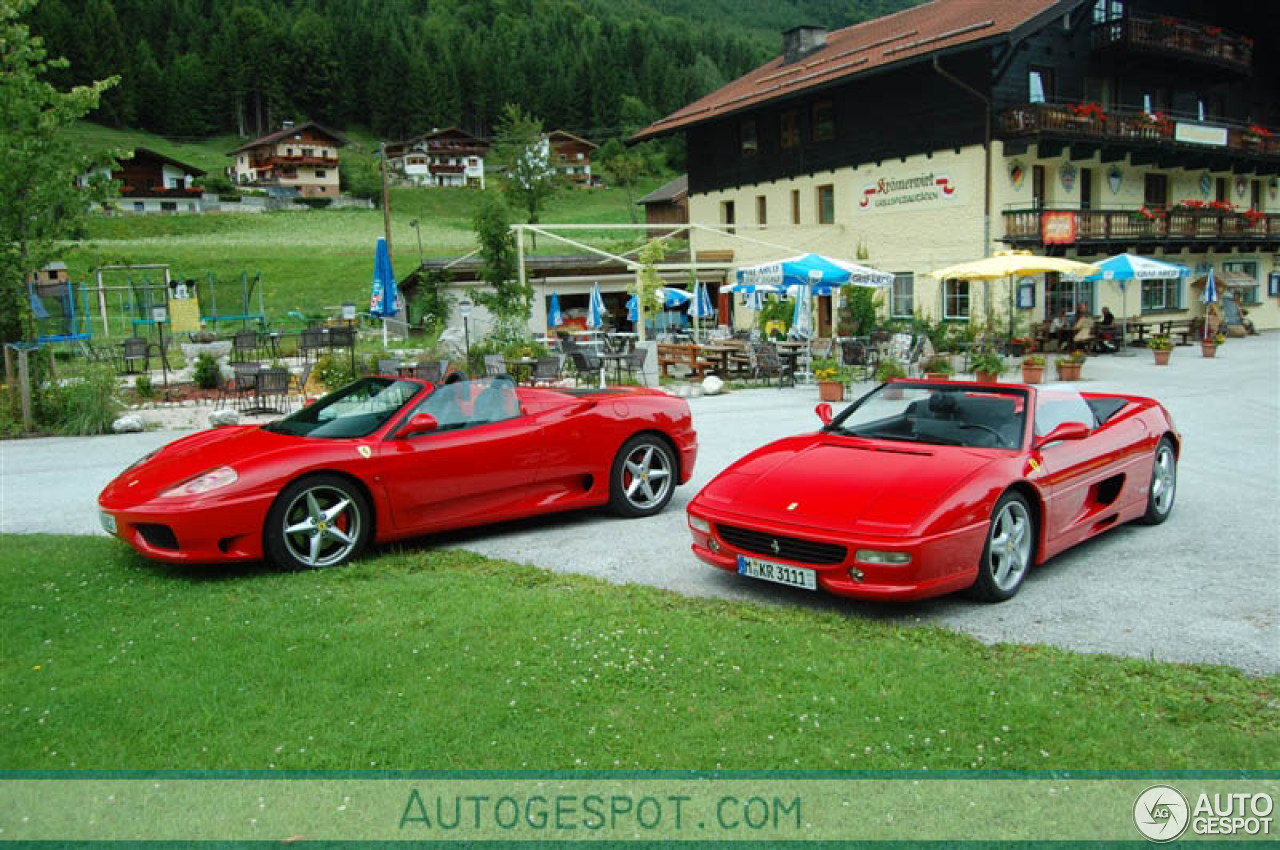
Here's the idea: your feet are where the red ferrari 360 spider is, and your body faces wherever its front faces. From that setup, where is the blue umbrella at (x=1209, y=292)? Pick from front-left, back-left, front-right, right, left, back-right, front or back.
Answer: back

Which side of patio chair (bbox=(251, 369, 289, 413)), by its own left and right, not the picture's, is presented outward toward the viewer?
back

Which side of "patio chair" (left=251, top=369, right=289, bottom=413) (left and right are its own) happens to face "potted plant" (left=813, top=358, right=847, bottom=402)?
right

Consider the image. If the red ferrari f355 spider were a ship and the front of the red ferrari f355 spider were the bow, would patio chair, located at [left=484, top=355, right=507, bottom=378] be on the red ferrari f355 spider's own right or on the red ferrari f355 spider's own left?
on the red ferrari f355 spider's own right

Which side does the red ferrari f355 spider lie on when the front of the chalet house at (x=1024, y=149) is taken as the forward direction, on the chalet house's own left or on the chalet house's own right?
on the chalet house's own right

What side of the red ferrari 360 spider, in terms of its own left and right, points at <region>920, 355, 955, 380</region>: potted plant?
back

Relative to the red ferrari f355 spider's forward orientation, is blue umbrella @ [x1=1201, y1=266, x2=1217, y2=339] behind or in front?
behind

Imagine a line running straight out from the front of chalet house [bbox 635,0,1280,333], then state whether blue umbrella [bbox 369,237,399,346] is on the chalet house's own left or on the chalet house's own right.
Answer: on the chalet house's own right

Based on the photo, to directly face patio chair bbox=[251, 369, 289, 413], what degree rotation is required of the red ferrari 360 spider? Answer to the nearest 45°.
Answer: approximately 135° to its right

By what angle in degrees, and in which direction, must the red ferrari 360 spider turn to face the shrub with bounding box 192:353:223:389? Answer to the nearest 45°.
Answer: approximately 135° to its right

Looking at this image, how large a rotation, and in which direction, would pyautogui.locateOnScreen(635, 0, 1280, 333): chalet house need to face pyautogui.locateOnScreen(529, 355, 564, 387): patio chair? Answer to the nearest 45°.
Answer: approximately 90° to its right

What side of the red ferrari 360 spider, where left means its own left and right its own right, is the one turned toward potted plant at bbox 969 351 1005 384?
back

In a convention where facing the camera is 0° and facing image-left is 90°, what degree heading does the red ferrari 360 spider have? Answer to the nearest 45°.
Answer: approximately 45°
